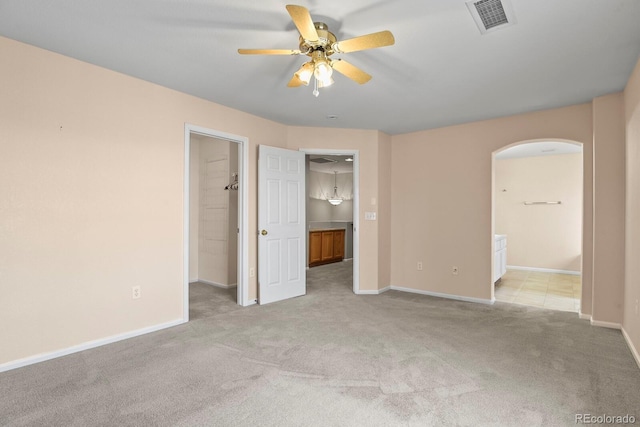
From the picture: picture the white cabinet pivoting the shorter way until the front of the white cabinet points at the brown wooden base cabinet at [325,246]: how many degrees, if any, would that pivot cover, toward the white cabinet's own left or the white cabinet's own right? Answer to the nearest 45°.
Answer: approximately 180°

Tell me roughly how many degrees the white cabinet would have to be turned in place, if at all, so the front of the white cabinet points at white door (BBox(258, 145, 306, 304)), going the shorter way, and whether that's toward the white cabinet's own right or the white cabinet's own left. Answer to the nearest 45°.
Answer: approximately 135° to the white cabinet's own right

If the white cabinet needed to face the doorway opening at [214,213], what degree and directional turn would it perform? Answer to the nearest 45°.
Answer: approximately 135° to its right

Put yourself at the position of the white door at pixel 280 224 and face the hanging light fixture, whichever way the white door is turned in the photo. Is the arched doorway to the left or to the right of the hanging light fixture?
right

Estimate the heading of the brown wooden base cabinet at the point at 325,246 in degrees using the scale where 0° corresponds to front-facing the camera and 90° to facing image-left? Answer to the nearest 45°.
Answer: approximately 315°

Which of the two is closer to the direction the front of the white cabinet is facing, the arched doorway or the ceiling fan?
the arched doorway

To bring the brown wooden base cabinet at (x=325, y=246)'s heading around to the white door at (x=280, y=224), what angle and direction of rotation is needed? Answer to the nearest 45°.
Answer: approximately 45° to its right

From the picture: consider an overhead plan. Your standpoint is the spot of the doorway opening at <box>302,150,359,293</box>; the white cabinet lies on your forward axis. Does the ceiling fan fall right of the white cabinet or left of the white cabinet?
right

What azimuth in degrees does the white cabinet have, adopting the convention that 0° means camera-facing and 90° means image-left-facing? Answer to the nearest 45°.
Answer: approximately 270°

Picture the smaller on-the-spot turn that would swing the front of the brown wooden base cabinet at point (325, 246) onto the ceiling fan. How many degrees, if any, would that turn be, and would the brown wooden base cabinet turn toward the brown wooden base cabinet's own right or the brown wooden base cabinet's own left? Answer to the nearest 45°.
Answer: approximately 45° to the brown wooden base cabinet's own right
